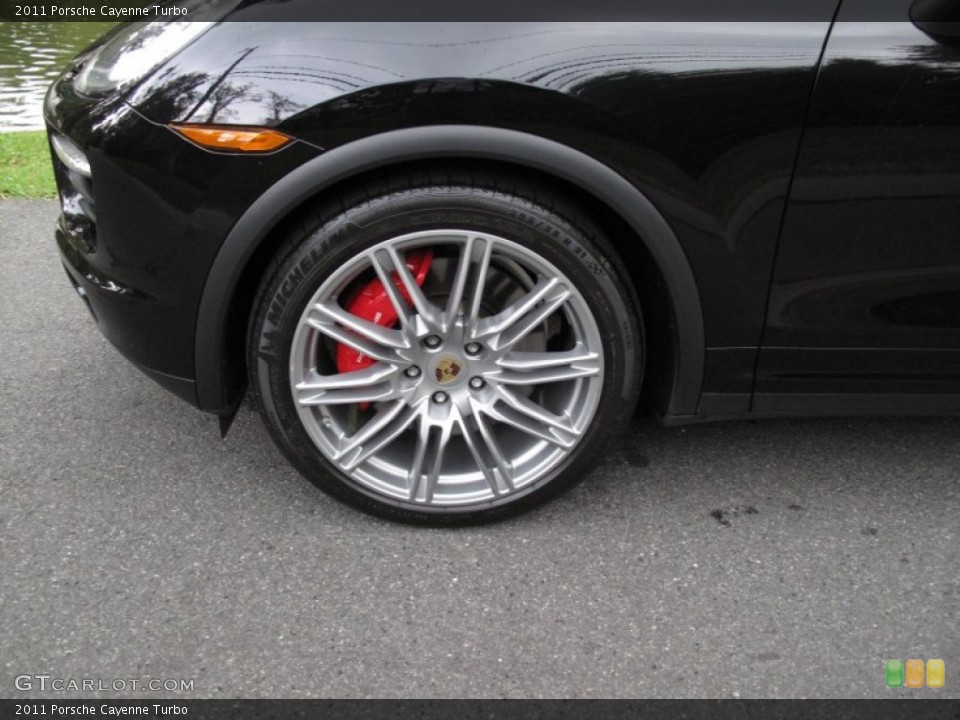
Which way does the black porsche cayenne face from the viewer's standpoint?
to the viewer's left
